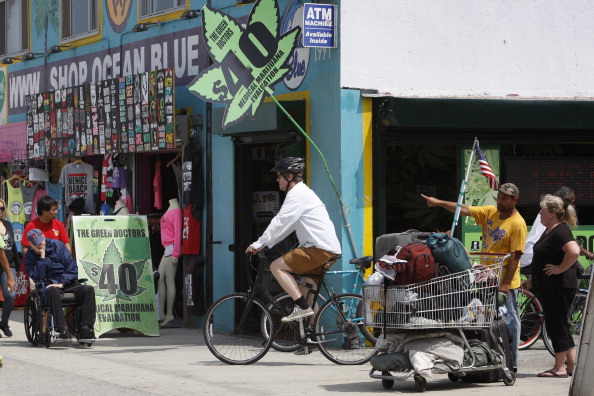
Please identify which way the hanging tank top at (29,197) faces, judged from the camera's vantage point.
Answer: facing the viewer

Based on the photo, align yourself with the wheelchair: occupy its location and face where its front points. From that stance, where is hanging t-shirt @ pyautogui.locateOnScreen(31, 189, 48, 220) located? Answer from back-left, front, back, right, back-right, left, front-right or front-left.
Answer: back-left

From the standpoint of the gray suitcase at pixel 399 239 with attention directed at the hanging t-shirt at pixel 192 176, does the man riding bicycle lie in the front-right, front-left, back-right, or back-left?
front-left

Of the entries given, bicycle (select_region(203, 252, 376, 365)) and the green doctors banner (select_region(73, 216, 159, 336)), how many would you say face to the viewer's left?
1

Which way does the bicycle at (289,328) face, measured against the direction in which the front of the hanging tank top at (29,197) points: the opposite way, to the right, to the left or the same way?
to the right

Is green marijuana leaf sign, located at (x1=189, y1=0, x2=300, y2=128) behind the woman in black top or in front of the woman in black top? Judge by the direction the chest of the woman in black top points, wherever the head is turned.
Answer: in front

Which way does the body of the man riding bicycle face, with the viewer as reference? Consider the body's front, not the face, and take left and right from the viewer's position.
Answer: facing to the left of the viewer

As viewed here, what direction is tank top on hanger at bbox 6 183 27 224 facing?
toward the camera

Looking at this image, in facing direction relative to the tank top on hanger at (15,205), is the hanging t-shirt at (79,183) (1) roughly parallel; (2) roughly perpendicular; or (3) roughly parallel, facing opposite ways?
roughly parallel

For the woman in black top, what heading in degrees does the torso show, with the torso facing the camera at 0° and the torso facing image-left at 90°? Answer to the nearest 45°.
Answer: approximately 90°
